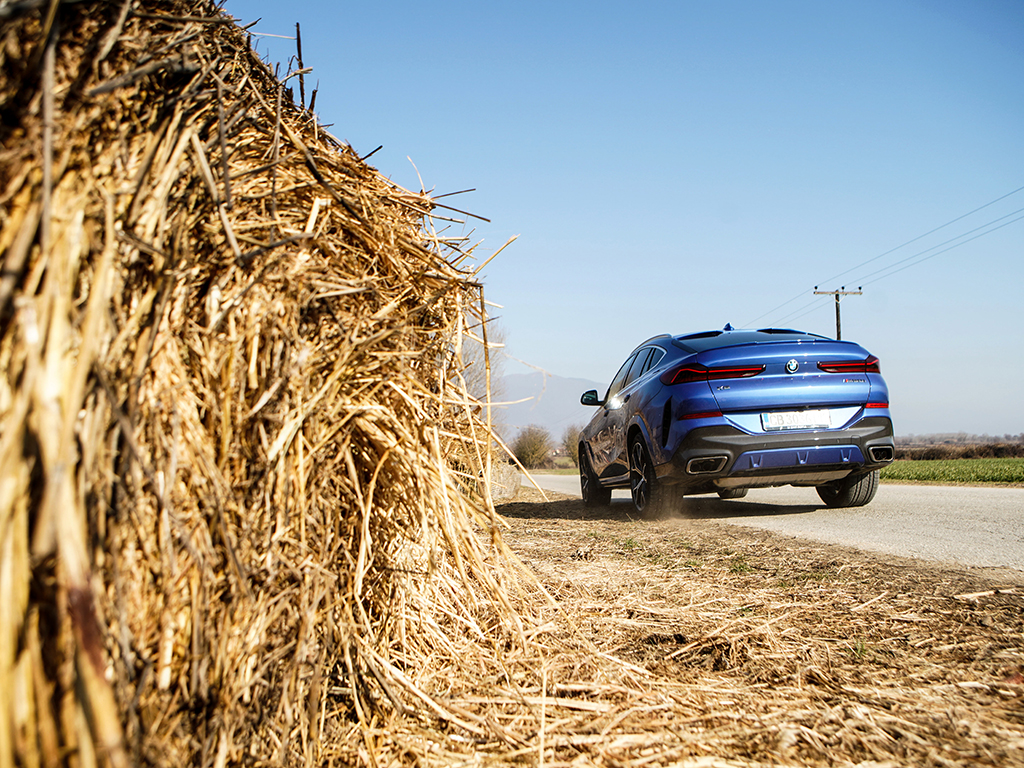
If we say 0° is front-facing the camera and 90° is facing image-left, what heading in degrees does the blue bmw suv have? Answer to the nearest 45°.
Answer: approximately 135°

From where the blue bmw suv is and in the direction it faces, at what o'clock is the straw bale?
The straw bale is roughly at 8 o'clock from the blue bmw suv.
